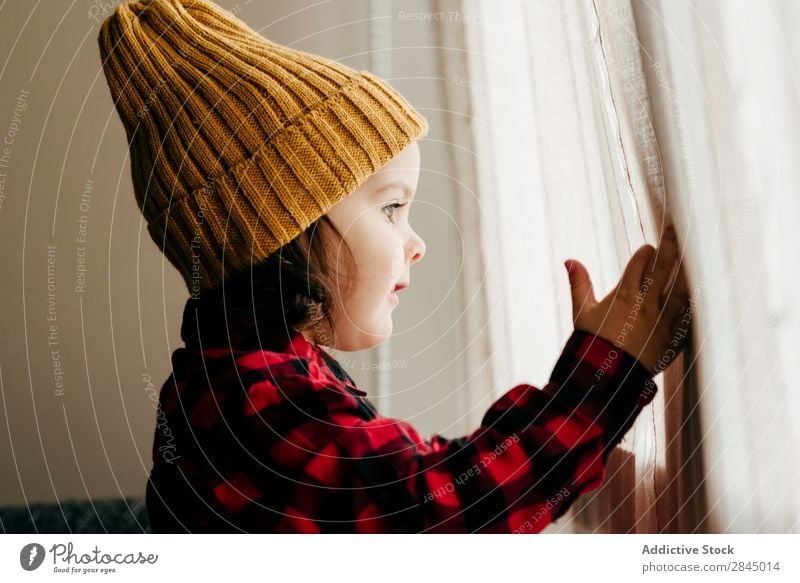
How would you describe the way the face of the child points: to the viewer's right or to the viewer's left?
to the viewer's right

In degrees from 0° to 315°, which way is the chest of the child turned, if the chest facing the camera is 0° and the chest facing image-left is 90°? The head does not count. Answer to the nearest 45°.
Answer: approximately 270°
